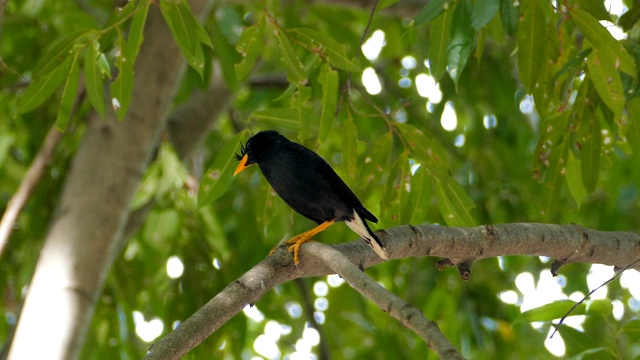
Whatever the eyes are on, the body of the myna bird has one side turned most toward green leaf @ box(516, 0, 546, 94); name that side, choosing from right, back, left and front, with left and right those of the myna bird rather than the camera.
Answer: back

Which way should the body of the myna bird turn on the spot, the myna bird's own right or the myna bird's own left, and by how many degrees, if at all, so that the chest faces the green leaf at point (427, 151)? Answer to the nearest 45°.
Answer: approximately 180°

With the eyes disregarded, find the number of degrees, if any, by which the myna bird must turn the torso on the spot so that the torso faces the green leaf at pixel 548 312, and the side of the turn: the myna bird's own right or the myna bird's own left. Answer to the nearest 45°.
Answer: approximately 180°

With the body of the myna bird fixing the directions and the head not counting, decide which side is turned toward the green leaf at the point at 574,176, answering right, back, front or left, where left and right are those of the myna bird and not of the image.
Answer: back

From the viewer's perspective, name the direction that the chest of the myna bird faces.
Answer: to the viewer's left

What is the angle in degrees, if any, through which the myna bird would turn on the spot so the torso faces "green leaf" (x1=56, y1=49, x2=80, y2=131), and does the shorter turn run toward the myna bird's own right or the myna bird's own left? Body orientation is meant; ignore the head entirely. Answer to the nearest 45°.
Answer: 0° — it already faces it

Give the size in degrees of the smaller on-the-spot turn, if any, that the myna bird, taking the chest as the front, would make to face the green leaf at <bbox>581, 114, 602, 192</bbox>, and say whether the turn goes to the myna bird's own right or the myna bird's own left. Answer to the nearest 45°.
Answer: approximately 180°

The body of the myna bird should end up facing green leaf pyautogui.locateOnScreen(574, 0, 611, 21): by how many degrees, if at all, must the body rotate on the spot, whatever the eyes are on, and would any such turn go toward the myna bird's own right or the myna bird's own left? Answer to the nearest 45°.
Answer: approximately 180°

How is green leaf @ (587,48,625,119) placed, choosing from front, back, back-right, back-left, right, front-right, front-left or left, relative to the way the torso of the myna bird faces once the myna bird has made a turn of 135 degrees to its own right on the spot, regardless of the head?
front-right

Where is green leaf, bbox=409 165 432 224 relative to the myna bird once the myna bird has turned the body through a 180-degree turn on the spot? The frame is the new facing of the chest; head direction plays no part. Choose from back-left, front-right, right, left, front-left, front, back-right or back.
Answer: front

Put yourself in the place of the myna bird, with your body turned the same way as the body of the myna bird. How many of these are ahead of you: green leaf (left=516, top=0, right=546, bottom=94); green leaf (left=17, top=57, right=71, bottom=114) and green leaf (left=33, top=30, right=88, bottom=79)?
2
